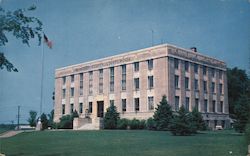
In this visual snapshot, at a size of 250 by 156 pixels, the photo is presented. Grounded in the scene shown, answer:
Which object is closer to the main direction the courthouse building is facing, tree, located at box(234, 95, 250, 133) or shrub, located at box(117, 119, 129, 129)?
the shrub

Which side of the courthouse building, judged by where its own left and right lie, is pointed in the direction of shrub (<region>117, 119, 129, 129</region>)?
front

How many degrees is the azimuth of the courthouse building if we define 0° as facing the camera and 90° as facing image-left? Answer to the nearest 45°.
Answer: approximately 45°

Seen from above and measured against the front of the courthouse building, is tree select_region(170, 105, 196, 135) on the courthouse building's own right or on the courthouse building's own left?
on the courthouse building's own left

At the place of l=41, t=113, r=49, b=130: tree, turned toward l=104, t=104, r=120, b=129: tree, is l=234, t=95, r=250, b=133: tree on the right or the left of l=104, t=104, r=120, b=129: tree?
right

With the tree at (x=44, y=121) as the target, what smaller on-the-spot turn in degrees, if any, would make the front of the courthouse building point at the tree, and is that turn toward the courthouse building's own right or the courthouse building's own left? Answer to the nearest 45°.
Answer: approximately 45° to the courthouse building's own right

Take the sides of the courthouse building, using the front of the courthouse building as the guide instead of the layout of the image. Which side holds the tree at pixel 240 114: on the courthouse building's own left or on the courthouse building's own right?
on the courthouse building's own left
